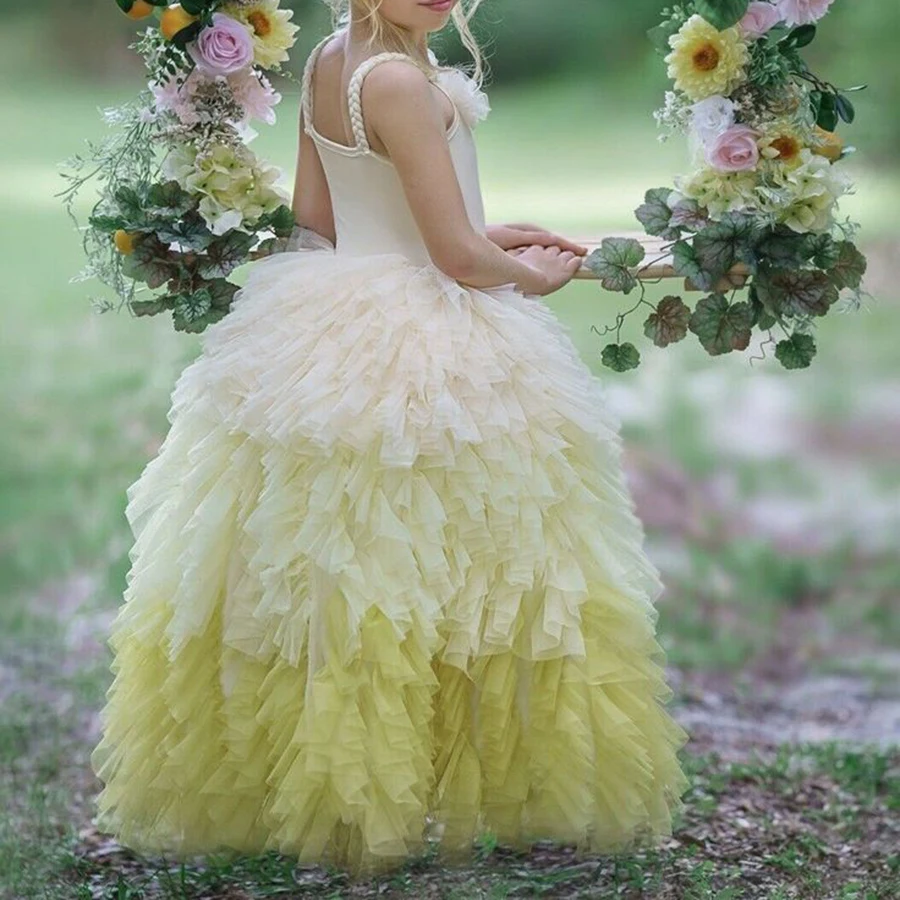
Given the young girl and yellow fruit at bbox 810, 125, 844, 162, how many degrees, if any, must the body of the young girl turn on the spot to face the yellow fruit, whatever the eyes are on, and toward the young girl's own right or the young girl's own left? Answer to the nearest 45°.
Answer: approximately 45° to the young girl's own right

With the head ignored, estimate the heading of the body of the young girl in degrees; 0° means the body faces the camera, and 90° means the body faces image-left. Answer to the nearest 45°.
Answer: approximately 225°
